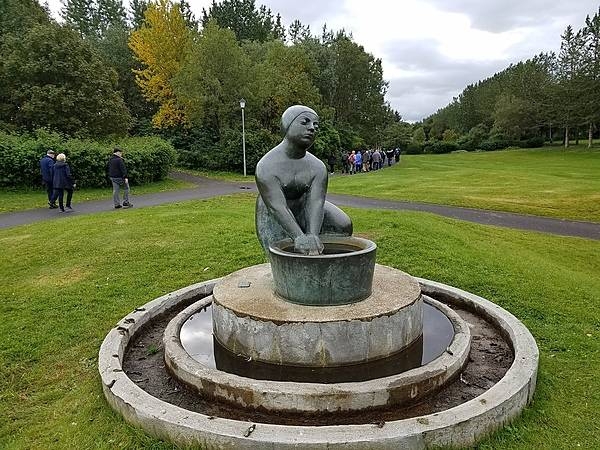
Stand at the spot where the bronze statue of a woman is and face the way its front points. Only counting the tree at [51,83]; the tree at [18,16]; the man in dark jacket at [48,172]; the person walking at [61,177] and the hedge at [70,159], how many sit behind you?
5

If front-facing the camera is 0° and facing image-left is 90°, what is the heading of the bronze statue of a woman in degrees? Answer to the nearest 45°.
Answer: approximately 315°

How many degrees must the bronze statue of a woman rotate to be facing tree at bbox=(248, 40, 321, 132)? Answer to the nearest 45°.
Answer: approximately 135° to its left

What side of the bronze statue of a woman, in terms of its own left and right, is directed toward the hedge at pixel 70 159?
back

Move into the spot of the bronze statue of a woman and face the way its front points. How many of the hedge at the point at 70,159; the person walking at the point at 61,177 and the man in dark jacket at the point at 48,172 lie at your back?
3

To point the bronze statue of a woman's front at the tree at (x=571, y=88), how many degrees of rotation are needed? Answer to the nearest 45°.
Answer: approximately 90° to its left

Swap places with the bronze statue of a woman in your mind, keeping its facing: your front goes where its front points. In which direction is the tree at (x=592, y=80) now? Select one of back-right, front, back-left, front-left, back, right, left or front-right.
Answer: left

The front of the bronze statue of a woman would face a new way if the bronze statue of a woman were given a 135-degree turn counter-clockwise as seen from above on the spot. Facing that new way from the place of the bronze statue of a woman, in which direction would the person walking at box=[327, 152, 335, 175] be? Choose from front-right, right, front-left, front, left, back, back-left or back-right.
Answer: front

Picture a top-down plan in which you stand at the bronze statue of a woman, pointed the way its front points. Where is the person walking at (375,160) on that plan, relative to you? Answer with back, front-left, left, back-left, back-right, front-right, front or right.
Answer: back-left

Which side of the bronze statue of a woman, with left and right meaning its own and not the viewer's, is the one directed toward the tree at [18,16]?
back

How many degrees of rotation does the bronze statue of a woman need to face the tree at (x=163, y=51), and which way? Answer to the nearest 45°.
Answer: approximately 135° to its left

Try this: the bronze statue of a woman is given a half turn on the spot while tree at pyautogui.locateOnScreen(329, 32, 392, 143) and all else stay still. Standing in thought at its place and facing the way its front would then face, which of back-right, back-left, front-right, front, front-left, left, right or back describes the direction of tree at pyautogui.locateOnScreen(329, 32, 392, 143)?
front-right

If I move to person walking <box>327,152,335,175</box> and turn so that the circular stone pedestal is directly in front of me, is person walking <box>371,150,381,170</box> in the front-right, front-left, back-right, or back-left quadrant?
back-left

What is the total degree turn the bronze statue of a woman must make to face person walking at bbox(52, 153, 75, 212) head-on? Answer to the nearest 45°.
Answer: approximately 180°

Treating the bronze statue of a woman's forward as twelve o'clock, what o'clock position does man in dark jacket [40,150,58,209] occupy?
The man in dark jacket is roughly at 6 o'clock from the bronze statue of a woman.
